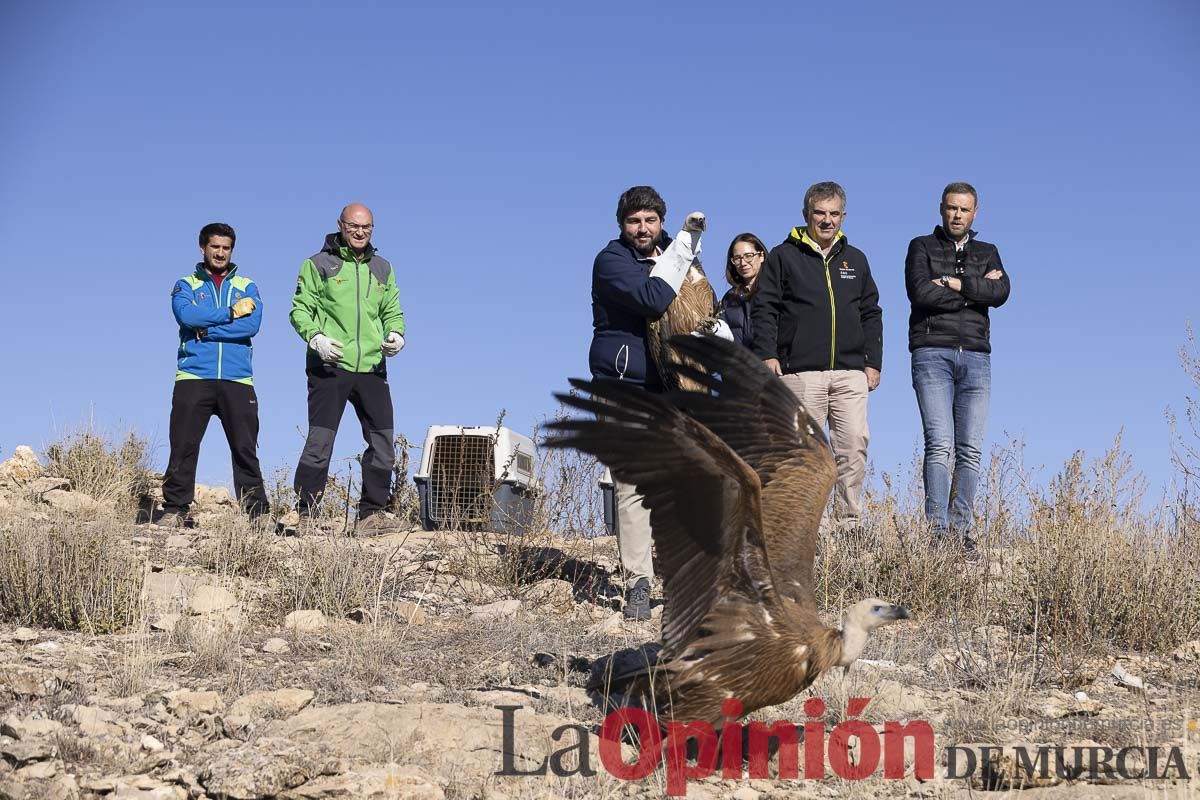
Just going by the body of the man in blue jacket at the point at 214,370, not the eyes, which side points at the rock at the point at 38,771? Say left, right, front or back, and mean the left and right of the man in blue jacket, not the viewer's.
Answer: front

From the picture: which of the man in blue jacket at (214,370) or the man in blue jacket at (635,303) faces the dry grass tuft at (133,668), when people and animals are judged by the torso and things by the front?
the man in blue jacket at (214,370)

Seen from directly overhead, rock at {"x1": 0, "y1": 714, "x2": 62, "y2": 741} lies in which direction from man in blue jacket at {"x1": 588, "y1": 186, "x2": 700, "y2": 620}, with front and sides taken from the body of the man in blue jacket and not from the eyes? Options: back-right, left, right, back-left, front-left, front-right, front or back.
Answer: right

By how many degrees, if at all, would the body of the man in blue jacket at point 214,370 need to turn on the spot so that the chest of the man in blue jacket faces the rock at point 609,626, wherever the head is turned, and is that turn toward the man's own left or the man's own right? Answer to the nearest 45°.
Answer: approximately 45° to the man's own left

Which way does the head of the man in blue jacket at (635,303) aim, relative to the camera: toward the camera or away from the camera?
toward the camera

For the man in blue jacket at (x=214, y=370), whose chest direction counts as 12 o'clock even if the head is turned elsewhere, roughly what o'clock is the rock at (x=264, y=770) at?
The rock is roughly at 12 o'clock from the man in blue jacket.

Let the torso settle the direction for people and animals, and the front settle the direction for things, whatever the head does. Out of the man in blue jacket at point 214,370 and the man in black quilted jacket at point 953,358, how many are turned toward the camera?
2

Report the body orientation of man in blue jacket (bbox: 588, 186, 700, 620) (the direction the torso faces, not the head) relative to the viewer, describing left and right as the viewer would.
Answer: facing the viewer and to the right of the viewer

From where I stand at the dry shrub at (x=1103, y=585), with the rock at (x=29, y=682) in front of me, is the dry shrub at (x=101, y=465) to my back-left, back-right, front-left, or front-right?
front-right

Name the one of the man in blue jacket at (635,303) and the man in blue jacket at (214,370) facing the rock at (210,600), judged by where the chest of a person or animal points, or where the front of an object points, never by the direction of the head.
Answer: the man in blue jacket at (214,370)

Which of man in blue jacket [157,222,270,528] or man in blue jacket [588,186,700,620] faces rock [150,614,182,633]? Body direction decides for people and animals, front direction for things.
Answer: man in blue jacket [157,222,270,528]

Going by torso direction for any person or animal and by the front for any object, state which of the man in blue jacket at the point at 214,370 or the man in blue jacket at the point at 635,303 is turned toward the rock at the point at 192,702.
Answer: the man in blue jacket at the point at 214,370

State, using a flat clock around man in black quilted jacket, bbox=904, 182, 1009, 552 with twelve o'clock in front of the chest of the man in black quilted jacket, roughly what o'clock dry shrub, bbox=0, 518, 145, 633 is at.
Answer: The dry shrub is roughly at 2 o'clock from the man in black quilted jacket.

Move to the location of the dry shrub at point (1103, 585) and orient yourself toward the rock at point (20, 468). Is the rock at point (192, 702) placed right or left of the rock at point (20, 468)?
left

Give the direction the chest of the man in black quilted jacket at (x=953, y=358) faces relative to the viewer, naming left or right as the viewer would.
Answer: facing the viewer

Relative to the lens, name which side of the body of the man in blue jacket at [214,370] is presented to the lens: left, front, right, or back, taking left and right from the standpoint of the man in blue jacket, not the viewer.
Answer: front

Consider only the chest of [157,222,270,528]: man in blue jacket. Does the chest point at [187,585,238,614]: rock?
yes
